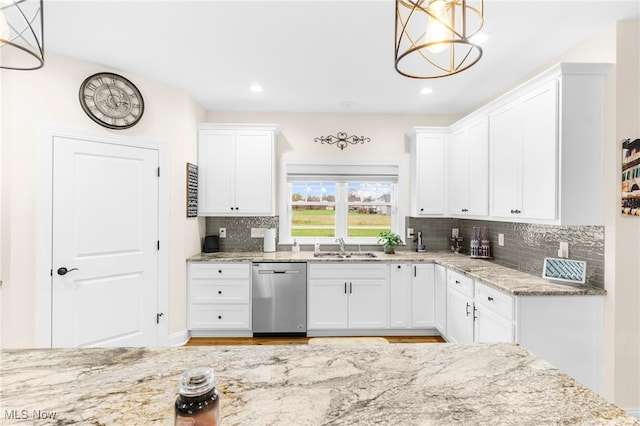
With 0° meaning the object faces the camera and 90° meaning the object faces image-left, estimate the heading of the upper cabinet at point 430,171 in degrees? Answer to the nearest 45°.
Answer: approximately 0°

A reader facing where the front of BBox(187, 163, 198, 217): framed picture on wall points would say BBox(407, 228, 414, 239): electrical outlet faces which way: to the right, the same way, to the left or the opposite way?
to the right

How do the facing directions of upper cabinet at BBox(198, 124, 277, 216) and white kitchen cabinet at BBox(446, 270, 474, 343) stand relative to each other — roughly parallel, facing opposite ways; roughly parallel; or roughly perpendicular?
roughly perpendicular

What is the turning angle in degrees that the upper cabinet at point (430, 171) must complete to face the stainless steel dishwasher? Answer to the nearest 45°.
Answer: approximately 45° to its right

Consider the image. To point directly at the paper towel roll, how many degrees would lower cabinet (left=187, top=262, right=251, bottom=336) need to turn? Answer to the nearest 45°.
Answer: approximately 135° to its left

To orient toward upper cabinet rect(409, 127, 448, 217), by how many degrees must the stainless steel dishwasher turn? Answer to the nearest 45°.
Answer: approximately 90° to its left

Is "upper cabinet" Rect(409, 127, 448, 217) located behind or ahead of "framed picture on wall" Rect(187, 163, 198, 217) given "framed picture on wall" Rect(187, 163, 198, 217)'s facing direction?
ahead

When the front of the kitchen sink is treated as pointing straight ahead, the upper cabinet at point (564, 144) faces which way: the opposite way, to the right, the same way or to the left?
to the right

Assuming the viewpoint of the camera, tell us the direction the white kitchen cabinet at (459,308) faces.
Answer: facing the viewer and to the left of the viewer
